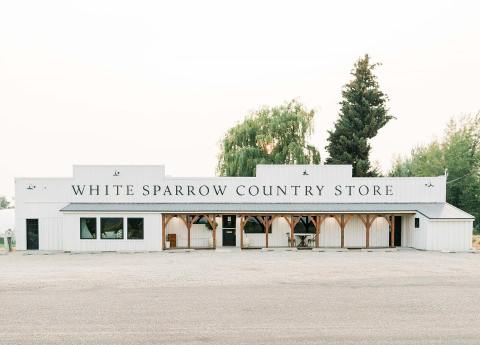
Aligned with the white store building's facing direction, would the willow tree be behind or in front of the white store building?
behind

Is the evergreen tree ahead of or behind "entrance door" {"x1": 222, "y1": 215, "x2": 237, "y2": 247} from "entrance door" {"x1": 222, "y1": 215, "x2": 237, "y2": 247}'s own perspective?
behind

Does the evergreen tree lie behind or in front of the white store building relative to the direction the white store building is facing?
behind

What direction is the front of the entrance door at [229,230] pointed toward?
toward the camera

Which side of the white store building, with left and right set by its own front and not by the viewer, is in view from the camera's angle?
front

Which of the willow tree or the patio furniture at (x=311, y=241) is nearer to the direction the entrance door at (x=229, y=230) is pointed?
the patio furniture
